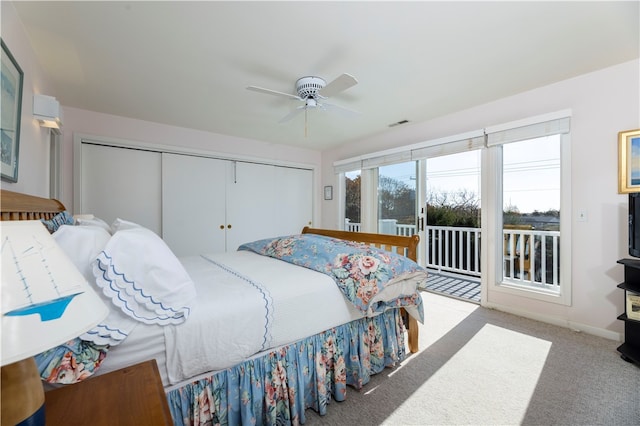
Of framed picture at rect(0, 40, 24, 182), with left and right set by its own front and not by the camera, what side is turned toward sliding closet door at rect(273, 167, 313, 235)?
front

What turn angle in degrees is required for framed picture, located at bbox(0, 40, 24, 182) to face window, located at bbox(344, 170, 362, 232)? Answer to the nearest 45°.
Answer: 0° — it already faces it

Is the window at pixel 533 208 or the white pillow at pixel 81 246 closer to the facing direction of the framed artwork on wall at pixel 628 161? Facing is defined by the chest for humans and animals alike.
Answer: the white pillow

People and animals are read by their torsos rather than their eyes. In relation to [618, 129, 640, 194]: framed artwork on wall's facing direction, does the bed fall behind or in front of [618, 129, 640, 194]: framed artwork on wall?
in front

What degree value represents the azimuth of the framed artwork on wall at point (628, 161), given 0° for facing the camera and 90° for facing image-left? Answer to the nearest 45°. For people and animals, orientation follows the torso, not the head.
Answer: approximately 45°

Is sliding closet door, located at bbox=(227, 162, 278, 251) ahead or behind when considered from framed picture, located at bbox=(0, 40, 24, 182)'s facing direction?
ahead

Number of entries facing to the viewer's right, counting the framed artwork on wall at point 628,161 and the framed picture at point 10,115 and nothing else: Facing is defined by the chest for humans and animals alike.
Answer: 1

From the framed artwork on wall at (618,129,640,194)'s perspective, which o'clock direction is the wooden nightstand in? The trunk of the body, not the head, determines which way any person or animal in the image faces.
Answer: The wooden nightstand is roughly at 11 o'clock from the framed artwork on wall.

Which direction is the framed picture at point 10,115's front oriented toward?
to the viewer's right

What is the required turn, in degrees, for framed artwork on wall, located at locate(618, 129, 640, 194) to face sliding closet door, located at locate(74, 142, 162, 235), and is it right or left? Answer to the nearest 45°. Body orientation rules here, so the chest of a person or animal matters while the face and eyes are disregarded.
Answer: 0° — it already faces it
